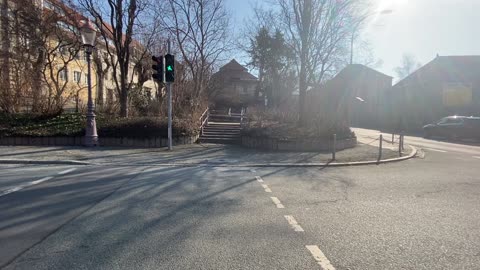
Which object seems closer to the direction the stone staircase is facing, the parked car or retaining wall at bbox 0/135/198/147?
the retaining wall

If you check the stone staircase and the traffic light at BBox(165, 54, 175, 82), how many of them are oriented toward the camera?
2

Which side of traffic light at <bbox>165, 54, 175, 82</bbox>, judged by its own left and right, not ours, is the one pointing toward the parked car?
left

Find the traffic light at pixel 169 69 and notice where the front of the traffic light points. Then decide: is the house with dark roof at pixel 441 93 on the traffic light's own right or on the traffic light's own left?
on the traffic light's own left

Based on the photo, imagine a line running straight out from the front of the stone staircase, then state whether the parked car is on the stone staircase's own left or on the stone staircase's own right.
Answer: on the stone staircase's own left

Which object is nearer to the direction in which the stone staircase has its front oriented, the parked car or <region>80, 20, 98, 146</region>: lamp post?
the lamp post

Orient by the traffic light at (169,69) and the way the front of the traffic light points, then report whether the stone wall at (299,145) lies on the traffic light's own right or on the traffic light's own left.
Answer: on the traffic light's own left

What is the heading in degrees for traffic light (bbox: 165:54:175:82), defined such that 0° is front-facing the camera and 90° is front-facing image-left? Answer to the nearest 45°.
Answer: approximately 0°

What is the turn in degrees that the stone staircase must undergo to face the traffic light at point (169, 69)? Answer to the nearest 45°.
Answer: approximately 45° to its right

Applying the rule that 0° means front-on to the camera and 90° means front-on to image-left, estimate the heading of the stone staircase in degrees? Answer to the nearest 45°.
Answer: approximately 0°

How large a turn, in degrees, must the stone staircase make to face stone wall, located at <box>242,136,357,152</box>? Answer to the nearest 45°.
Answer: approximately 45° to its left

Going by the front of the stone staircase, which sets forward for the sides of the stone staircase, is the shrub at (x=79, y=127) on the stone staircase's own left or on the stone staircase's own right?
on the stone staircase's own right
